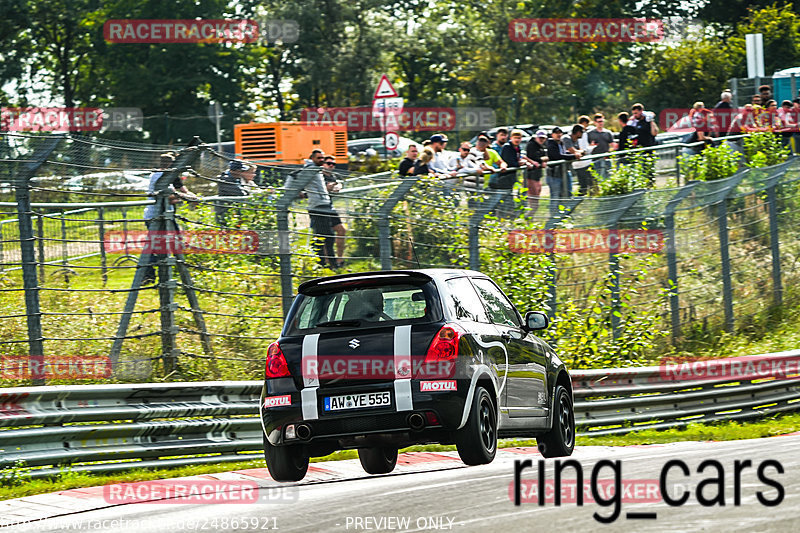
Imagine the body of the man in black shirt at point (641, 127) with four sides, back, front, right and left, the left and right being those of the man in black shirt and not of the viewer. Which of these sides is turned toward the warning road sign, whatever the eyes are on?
right

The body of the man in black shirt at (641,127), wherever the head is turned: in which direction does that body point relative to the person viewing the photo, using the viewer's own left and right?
facing the viewer and to the left of the viewer

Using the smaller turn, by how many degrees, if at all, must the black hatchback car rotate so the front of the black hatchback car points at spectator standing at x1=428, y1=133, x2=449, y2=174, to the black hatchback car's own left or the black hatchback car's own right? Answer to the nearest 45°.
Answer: approximately 45° to the black hatchback car's own left

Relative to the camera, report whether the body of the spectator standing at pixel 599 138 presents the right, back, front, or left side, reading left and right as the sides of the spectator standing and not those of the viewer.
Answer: front

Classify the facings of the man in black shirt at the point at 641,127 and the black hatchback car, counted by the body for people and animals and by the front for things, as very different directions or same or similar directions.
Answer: very different directions

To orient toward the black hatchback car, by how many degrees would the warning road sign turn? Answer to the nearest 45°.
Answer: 0° — it already faces it

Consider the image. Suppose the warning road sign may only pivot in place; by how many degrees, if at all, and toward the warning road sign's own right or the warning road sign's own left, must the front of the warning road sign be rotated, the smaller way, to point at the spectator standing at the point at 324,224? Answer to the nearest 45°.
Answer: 0° — it already faces them

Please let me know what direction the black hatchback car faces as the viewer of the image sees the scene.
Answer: facing away from the viewer and to the right of the viewer

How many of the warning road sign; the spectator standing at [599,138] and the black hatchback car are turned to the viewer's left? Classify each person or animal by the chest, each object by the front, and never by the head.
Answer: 0

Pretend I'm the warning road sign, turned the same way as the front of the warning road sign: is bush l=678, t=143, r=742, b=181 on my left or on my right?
on my left
